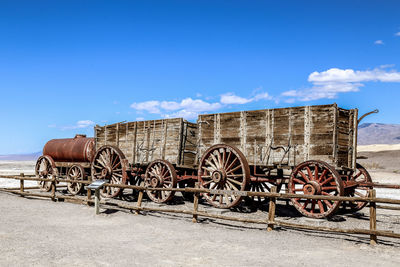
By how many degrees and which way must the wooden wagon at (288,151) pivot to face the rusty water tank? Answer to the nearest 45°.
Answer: approximately 180°

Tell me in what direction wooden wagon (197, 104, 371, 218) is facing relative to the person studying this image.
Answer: facing the viewer and to the right of the viewer
